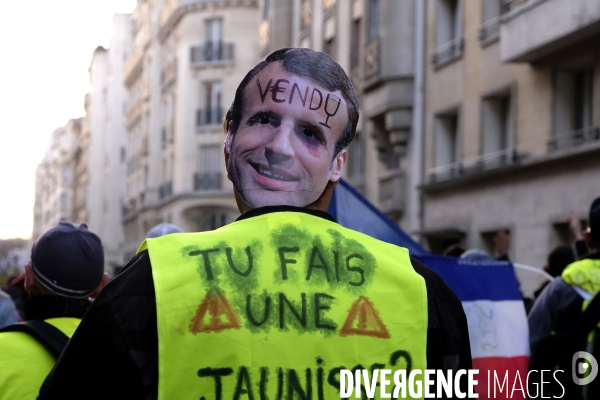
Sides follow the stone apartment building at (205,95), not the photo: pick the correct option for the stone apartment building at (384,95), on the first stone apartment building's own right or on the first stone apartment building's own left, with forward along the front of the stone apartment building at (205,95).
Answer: on the first stone apartment building's own left

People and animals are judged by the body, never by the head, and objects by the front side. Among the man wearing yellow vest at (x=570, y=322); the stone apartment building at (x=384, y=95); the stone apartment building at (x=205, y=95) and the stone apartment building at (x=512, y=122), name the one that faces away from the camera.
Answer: the man wearing yellow vest

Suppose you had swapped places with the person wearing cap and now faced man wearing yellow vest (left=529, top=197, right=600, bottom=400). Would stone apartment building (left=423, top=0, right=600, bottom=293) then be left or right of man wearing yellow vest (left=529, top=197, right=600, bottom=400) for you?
left

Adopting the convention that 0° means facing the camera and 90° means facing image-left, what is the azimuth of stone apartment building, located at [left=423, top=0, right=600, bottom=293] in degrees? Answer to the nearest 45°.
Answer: approximately 45°

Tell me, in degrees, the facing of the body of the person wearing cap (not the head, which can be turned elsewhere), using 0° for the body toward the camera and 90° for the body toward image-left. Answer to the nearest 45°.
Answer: approximately 180°

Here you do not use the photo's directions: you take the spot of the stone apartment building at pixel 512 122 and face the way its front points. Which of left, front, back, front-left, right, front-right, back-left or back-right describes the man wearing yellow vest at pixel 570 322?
front-left

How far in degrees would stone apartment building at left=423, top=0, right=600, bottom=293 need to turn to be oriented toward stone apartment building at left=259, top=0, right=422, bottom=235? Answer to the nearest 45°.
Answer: approximately 90° to its right

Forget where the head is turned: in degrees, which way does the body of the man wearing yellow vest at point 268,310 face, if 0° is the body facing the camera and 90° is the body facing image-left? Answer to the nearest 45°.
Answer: approximately 180°

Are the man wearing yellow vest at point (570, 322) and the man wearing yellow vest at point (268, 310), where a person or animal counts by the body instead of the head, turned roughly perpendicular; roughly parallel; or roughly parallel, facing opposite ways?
roughly parallel

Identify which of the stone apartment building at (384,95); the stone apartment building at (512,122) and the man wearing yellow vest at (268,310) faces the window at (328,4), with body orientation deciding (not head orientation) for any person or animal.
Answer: the man wearing yellow vest

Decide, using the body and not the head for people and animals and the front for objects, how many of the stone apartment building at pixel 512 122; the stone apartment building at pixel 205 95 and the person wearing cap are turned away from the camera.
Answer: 1

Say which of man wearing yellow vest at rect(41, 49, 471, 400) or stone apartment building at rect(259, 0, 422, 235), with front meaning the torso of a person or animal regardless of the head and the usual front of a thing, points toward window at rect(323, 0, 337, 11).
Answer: the man wearing yellow vest

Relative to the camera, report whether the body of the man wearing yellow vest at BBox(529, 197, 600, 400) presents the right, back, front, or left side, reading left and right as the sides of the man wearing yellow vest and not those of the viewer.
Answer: back
